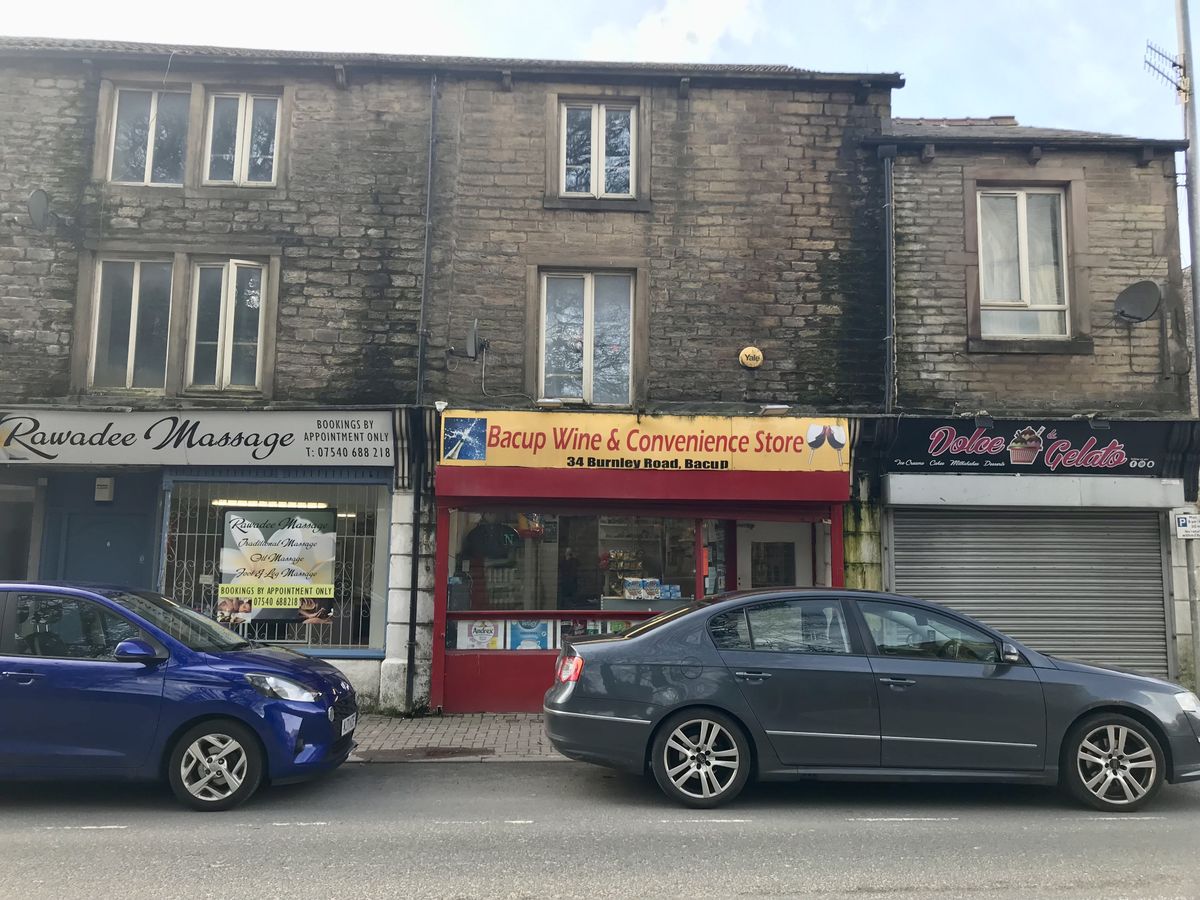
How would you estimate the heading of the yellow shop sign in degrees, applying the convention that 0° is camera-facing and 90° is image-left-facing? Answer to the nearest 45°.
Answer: approximately 0°

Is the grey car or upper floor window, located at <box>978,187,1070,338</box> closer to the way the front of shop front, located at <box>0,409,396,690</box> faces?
the grey car

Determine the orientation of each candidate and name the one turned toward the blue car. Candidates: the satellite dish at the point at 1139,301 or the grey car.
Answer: the satellite dish

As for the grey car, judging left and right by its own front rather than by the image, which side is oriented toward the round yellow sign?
left

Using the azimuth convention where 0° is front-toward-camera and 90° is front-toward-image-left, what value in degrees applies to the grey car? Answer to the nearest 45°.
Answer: approximately 270°

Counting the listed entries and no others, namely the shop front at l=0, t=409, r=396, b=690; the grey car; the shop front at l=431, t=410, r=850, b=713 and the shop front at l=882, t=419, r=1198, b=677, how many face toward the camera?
3

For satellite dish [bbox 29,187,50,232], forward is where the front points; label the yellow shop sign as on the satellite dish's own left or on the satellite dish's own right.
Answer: on the satellite dish's own left

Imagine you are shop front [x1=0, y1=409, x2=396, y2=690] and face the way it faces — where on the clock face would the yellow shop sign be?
The yellow shop sign is roughly at 10 o'clock from the shop front.

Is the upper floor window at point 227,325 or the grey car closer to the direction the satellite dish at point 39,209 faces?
the grey car

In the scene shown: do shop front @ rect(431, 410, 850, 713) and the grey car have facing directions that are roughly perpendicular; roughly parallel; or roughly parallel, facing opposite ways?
roughly perpendicular
